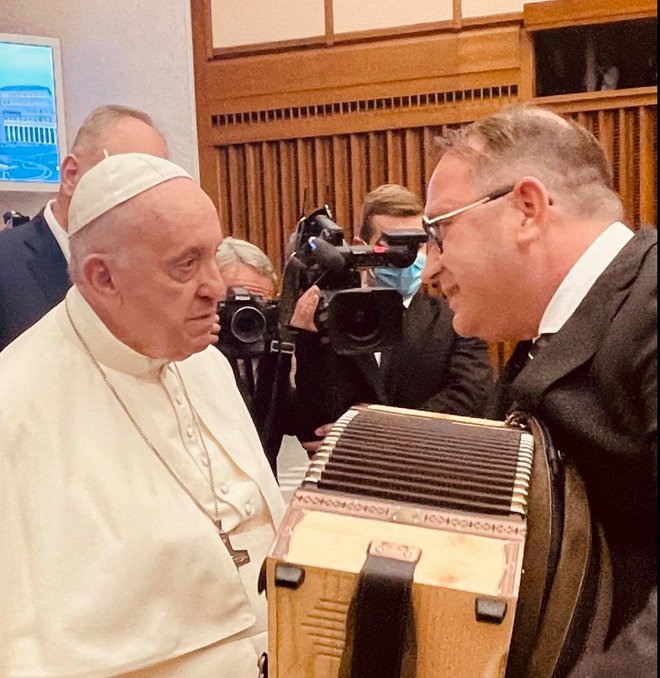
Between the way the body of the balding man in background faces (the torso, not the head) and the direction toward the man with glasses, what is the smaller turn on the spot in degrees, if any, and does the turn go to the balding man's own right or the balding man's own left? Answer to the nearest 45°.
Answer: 0° — they already face them

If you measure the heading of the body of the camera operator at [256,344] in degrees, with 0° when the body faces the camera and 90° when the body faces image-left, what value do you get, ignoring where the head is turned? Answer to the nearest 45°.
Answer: approximately 0°

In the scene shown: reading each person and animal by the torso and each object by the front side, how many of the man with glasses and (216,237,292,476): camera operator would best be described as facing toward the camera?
1

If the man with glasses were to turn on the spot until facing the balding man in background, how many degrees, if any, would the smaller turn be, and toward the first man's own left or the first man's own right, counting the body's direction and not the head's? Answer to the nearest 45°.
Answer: approximately 45° to the first man's own right

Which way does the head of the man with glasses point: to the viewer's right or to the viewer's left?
to the viewer's left

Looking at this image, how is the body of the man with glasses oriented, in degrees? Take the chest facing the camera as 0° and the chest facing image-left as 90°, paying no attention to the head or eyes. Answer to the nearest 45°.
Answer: approximately 90°

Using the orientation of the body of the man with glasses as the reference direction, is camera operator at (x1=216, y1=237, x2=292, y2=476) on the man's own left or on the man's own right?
on the man's own right
